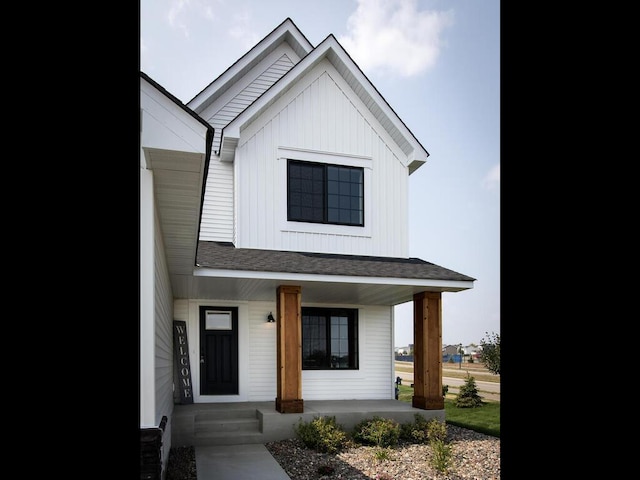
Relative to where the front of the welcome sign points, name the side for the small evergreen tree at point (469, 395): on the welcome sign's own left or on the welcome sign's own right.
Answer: on the welcome sign's own left

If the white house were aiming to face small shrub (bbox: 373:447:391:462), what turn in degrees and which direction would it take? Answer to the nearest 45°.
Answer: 0° — it already faces it

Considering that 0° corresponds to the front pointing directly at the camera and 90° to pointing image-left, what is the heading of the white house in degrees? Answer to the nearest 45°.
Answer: approximately 0°
